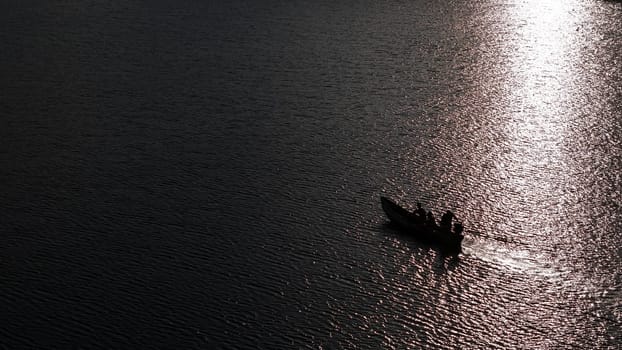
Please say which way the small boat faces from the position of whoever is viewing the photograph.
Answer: facing away from the viewer and to the left of the viewer
